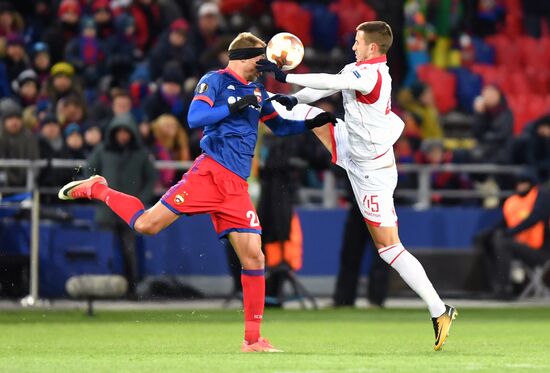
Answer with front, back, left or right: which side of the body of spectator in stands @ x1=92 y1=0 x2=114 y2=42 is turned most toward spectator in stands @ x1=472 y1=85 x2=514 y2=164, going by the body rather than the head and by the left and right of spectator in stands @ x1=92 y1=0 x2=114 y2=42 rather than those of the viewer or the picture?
left

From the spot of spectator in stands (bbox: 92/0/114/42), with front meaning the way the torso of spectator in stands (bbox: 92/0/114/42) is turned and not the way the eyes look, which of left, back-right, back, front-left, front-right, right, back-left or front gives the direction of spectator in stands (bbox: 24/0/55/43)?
back-right

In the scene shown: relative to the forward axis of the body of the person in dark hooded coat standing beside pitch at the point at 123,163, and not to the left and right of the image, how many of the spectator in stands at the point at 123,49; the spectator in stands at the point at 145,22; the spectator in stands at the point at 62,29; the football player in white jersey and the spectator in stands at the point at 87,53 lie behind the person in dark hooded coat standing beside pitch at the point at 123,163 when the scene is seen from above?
4

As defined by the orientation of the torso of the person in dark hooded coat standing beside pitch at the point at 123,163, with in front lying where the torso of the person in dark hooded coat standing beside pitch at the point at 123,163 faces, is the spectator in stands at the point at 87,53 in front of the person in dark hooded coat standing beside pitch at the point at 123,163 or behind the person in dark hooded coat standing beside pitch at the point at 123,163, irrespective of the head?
behind

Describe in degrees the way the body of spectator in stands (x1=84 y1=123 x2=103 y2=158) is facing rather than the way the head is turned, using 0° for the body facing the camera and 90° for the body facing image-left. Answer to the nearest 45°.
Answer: approximately 0°
